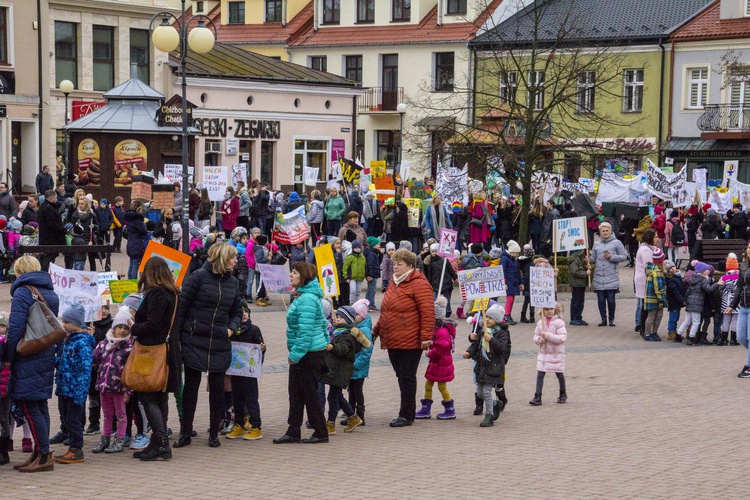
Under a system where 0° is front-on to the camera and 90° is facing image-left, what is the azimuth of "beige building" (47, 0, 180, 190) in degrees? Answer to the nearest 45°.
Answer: approximately 315°

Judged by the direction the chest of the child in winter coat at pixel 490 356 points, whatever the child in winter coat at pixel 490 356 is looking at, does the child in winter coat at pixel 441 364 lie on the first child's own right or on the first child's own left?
on the first child's own right

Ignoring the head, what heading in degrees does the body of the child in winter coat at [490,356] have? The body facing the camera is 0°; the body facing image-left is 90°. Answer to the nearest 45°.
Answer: approximately 45°
